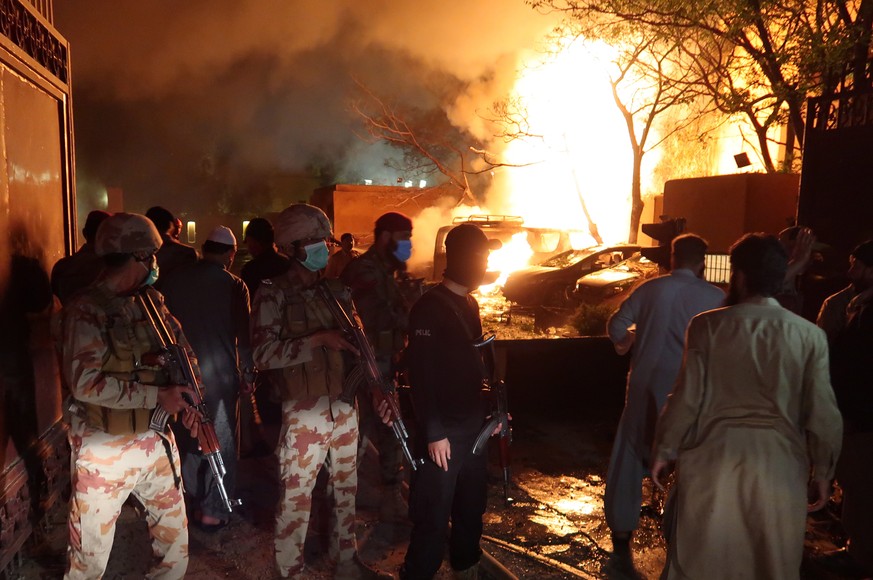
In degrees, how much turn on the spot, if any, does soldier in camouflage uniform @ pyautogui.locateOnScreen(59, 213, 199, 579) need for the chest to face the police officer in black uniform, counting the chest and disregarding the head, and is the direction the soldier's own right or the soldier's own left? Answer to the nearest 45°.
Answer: approximately 45° to the soldier's own left

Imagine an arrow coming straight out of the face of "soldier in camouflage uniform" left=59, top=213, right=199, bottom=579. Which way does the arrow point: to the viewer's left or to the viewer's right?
to the viewer's right

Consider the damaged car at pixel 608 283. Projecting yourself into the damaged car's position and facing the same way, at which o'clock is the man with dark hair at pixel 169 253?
The man with dark hair is roughly at 11 o'clock from the damaged car.

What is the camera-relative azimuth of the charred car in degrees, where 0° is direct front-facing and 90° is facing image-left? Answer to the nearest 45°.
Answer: approximately 45°

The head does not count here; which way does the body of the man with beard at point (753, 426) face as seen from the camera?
away from the camera

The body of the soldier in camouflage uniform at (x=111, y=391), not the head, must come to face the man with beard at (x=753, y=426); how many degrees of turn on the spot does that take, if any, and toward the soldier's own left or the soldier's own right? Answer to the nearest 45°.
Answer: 0° — they already face them

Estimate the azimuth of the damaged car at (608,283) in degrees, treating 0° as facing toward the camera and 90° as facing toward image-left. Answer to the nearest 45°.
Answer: approximately 45°

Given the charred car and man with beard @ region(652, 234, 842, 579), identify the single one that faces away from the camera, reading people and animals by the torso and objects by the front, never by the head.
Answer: the man with beard

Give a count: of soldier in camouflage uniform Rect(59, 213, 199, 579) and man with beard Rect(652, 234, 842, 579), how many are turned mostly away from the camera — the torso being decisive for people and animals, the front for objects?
1

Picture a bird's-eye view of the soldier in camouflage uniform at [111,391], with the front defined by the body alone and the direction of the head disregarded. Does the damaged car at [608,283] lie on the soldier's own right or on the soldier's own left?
on the soldier's own left

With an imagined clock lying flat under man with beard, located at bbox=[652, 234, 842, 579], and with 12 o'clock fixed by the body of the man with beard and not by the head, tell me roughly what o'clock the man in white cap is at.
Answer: The man in white cap is roughly at 9 o'clock from the man with beard.
